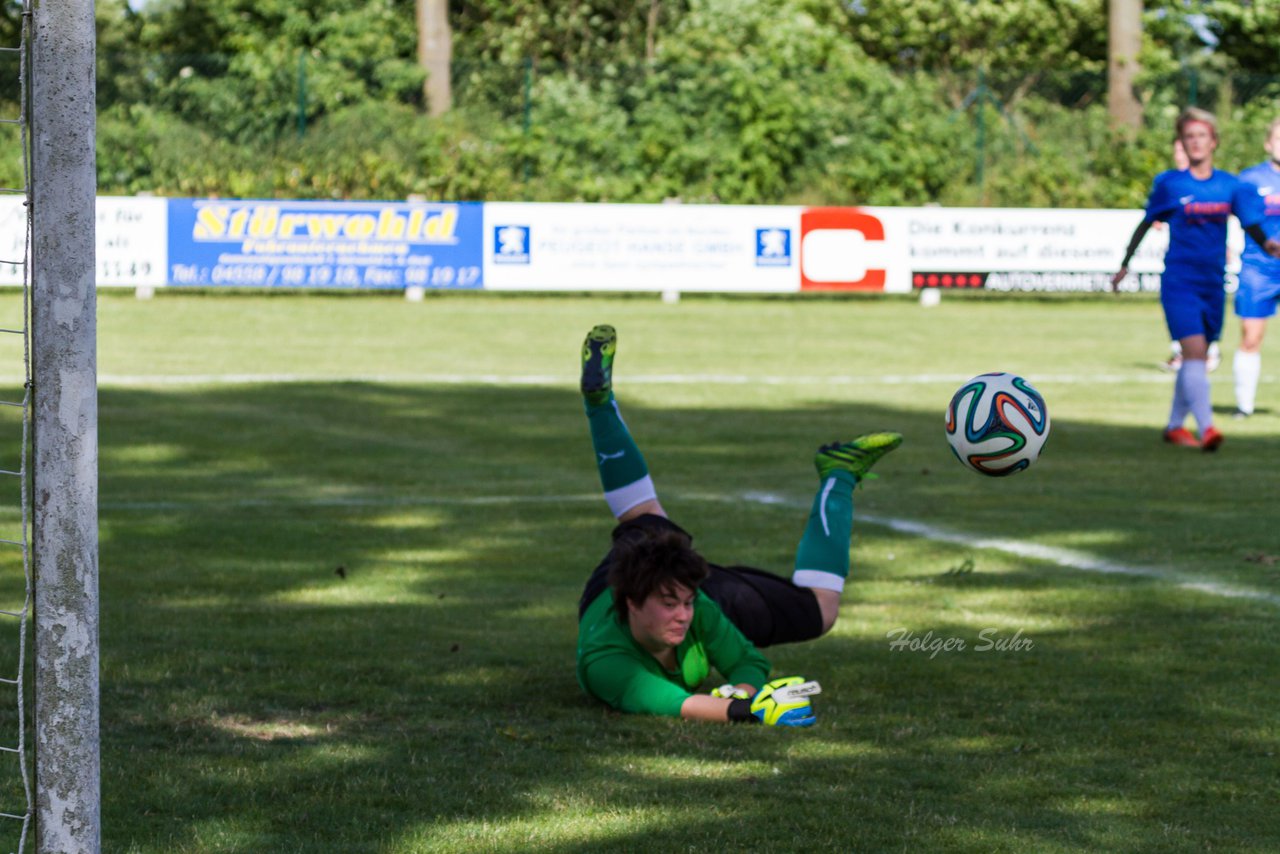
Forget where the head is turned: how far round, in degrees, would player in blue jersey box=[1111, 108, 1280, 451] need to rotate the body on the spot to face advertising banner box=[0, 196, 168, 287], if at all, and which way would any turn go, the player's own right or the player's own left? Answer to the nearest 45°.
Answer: approximately 135° to the player's own right

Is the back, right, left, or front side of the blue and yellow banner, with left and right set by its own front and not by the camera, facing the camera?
front

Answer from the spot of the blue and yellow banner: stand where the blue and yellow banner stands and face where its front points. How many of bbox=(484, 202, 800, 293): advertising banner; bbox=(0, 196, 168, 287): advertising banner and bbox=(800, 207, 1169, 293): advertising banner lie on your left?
2

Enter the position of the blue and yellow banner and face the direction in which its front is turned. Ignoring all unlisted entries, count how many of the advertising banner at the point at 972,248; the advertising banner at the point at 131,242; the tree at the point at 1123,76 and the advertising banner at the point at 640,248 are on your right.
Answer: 1

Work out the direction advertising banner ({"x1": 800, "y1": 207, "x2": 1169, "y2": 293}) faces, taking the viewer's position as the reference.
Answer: facing the viewer

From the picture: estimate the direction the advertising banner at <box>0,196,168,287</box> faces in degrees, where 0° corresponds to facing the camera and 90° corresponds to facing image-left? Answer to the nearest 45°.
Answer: approximately 0°

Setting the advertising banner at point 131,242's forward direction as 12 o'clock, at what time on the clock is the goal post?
The goal post is roughly at 12 o'clock from the advertising banner.

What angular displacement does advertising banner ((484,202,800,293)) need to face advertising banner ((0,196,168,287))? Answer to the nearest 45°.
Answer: approximately 90° to its right

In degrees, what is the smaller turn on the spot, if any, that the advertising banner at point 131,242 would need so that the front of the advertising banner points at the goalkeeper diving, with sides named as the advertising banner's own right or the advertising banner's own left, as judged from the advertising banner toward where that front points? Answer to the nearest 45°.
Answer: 0° — it already faces them

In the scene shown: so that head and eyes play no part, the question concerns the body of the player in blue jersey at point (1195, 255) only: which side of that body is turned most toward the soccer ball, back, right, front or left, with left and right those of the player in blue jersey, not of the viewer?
front

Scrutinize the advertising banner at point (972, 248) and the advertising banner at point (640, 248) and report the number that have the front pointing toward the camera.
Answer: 2

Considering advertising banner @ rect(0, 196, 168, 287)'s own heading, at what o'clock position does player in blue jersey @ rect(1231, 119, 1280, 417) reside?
The player in blue jersey is roughly at 11 o'clock from the advertising banner.

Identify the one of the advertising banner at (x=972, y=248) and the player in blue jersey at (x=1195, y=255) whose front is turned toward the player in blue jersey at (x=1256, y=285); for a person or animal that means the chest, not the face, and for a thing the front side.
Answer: the advertising banner

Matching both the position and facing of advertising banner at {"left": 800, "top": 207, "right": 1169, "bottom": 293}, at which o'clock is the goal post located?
The goal post is roughly at 12 o'clock from the advertising banner.

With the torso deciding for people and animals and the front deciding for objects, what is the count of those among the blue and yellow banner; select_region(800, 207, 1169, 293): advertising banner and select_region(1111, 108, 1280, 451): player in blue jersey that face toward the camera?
3

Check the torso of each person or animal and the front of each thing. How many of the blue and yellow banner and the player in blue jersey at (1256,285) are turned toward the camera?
2

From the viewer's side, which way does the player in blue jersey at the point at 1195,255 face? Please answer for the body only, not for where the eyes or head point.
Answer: toward the camera

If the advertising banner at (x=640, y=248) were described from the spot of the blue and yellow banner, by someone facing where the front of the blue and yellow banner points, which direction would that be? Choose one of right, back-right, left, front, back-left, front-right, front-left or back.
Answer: left
